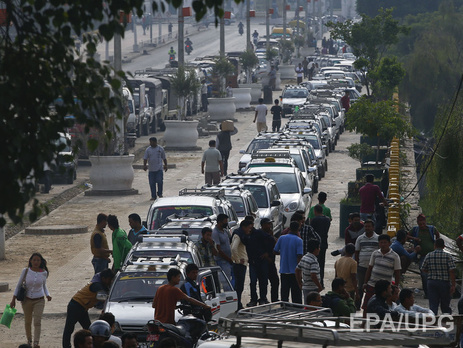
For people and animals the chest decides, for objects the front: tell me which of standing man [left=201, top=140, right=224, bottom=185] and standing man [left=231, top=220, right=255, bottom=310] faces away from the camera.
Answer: standing man [left=201, top=140, right=224, bottom=185]

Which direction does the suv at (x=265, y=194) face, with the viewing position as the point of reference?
facing the viewer and to the left of the viewer

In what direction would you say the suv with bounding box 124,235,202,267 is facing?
toward the camera

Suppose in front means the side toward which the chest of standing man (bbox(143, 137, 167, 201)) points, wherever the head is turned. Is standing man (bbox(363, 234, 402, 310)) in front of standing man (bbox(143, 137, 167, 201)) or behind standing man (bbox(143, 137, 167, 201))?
in front

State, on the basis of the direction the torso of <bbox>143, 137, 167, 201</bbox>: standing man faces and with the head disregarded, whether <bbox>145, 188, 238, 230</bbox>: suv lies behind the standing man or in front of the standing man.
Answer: in front

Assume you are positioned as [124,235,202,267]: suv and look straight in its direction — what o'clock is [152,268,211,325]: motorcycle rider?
The motorcycle rider is roughly at 12 o'clock from the suv.

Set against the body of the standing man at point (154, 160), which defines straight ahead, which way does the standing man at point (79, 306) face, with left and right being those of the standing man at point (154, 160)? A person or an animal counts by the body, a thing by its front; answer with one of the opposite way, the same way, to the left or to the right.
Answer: to the left

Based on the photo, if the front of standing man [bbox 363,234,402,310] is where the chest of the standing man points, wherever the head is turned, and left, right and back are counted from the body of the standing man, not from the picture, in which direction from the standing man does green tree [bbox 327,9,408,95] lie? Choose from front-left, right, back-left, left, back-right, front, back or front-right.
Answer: back

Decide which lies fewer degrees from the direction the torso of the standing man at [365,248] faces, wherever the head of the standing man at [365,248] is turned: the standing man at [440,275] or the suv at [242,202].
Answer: the standing man

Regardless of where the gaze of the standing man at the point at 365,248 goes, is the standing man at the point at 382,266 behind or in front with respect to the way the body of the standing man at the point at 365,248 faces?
in front

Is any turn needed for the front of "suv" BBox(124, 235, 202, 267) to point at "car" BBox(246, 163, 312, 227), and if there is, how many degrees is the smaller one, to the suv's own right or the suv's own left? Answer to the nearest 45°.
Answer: approximately 180°

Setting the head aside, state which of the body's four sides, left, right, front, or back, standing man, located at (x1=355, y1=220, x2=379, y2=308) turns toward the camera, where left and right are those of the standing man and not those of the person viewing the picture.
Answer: front

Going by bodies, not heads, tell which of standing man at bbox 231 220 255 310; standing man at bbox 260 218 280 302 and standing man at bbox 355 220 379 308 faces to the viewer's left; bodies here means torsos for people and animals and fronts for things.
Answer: standing man at bbox 260 218 280 302

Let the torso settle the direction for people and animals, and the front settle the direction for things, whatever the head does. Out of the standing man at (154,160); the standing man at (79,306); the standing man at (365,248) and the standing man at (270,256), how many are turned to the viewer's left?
1

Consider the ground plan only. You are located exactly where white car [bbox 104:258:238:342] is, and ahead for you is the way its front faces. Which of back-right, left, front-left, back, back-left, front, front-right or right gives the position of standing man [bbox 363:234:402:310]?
back-left
